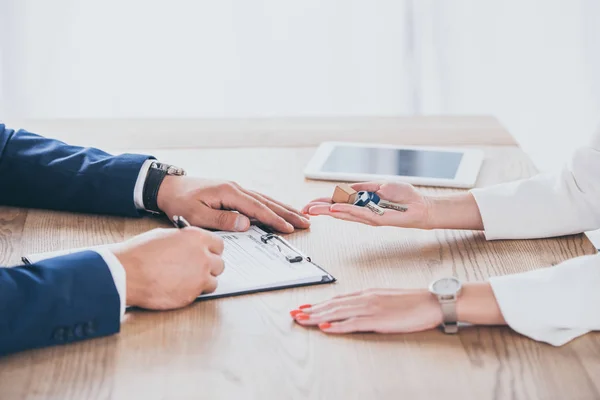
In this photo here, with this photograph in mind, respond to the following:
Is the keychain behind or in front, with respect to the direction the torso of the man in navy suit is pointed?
in front

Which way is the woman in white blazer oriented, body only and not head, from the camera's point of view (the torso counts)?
to the viewer's left

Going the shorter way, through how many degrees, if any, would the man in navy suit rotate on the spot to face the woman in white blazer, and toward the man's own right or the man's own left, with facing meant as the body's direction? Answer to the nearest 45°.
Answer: approximately 45° to the man's own right

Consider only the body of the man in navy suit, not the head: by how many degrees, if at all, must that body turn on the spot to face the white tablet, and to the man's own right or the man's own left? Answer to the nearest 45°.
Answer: approximately 45° to the man's own left

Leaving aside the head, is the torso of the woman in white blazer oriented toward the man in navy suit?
yes

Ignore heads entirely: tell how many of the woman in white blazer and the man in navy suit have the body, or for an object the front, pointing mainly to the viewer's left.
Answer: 1

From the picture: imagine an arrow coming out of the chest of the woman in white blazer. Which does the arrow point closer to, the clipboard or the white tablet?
the clipboard

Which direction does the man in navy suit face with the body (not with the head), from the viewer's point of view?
to the viewer's right
